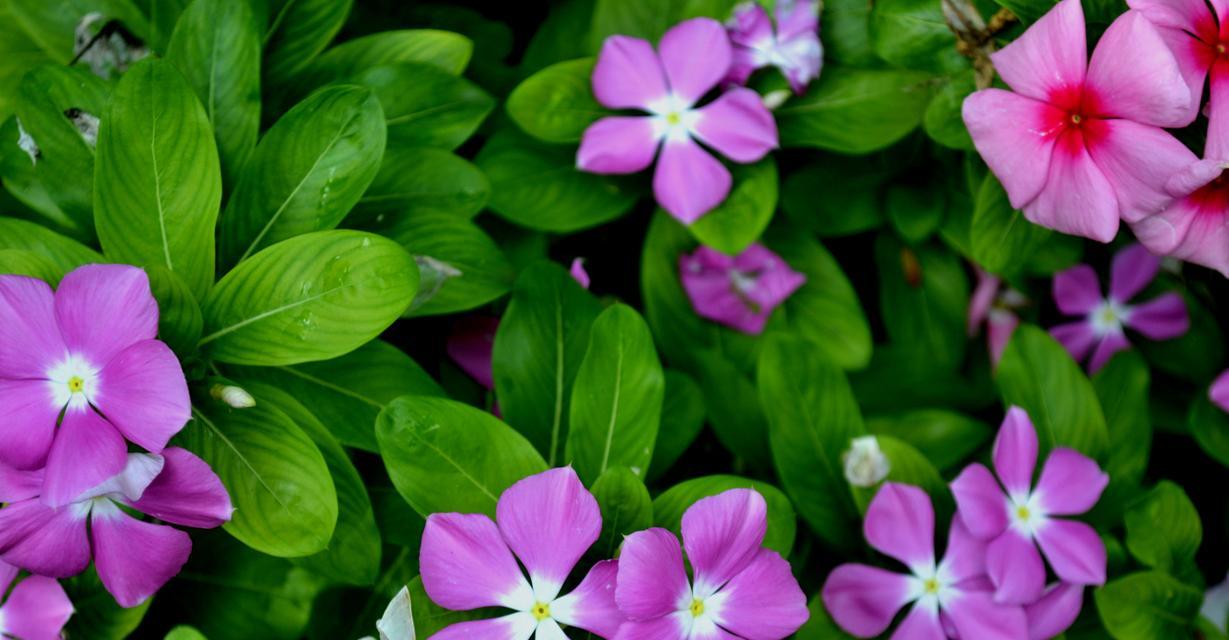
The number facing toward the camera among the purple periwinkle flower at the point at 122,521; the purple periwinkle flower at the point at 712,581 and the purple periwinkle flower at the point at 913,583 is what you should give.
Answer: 3

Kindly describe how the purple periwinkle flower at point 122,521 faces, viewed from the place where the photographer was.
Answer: facing the viewer

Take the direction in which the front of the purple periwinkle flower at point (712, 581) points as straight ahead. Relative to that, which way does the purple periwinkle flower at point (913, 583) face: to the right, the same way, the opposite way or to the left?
the same way

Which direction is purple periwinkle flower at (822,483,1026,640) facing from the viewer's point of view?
toward the camera

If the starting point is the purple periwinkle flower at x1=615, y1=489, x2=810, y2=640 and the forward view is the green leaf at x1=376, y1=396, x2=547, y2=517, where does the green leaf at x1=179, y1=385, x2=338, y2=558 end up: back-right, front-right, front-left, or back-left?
front-left

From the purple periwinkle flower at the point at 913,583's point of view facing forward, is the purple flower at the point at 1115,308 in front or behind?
behind

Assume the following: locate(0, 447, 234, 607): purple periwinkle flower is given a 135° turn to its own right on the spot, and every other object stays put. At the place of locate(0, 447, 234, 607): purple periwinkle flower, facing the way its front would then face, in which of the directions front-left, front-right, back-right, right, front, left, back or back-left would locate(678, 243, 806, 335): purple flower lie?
back-right
